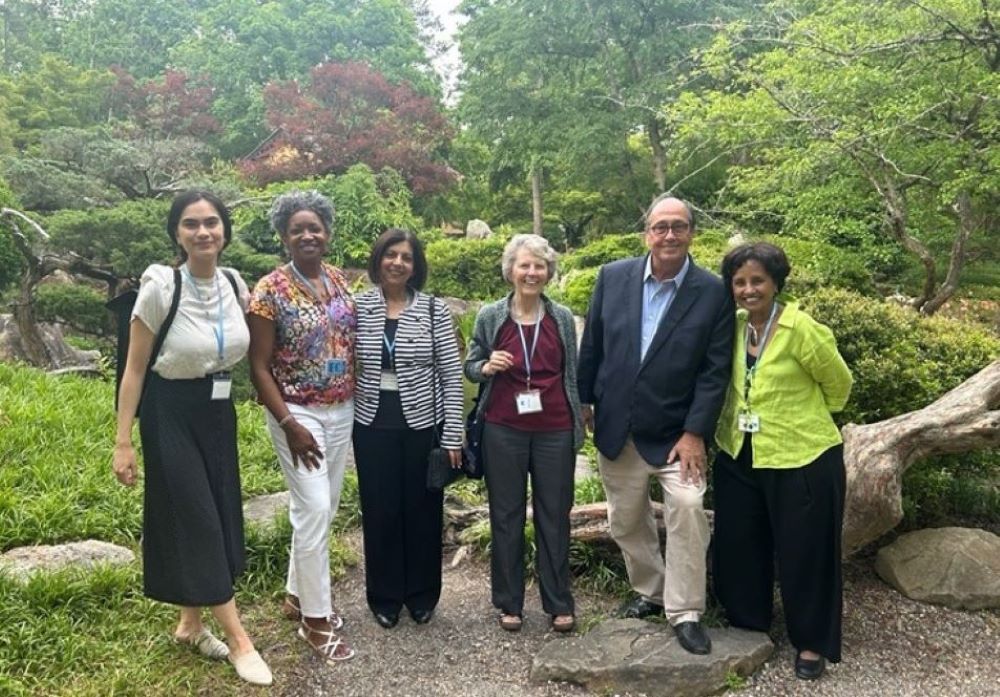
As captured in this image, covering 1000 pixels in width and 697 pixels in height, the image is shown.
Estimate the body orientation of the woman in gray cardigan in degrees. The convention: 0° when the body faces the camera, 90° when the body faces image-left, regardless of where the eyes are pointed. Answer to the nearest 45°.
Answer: approximately 0°

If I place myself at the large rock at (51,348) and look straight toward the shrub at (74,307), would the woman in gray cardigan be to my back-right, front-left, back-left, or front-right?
back-right

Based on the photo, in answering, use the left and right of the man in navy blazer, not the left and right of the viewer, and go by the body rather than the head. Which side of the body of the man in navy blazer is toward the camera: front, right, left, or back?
front

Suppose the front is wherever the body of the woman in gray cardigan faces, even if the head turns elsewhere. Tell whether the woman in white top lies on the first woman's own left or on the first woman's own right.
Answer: on the first woman's own right

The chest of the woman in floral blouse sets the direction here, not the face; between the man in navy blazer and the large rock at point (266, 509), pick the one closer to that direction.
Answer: the man in navy blazer

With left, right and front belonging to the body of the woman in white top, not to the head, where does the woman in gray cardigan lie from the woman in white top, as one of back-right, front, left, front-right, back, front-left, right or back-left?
front-left

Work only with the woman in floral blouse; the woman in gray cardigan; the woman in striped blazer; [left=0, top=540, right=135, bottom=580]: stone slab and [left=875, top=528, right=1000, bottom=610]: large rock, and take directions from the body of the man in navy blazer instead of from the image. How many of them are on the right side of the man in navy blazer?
4

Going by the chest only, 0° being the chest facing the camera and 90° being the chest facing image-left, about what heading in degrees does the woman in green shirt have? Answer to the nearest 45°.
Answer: approximately 45°

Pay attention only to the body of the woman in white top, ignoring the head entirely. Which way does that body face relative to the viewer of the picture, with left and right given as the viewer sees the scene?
facing the viewer and to the right of the viewer

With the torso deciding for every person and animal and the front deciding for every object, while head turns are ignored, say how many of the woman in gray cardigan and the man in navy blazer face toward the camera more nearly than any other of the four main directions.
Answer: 2

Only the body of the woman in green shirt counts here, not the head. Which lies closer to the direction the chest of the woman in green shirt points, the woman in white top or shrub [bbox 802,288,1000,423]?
the woman in white top
